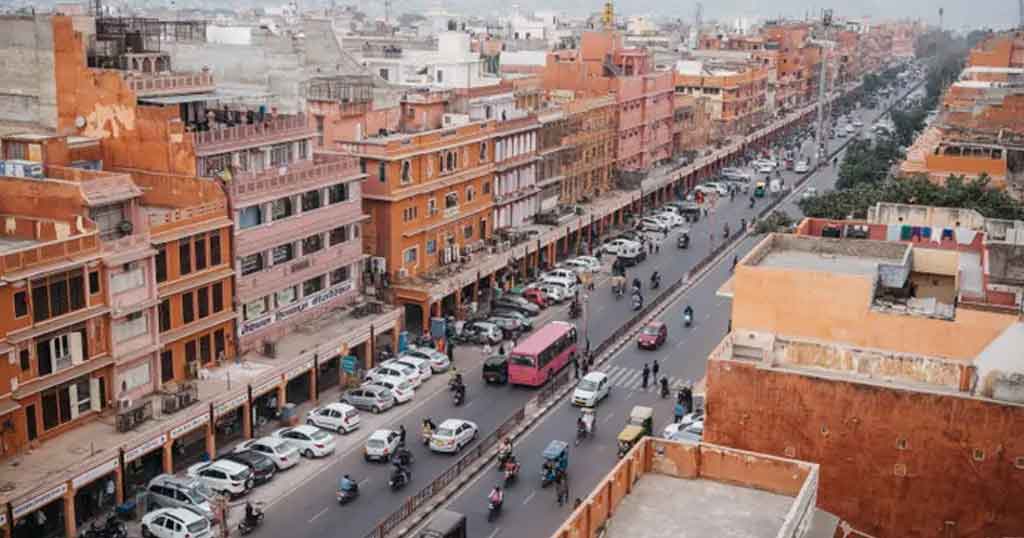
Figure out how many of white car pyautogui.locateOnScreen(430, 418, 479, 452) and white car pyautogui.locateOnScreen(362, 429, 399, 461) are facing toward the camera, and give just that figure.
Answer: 0

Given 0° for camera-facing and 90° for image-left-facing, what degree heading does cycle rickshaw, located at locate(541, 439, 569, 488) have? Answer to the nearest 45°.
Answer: approximately 45°

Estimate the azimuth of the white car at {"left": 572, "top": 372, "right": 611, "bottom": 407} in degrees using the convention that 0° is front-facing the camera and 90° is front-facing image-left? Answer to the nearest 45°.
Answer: approximately 45°

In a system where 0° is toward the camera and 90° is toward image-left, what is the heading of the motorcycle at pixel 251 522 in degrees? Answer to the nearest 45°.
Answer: approximately 225°

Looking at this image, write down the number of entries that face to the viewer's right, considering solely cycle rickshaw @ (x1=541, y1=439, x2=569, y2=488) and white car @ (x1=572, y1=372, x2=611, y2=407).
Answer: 0

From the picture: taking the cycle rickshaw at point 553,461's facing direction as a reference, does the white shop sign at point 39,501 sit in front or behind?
in front

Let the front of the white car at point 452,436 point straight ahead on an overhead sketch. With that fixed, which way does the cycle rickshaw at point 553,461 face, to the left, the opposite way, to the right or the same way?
the opposite way

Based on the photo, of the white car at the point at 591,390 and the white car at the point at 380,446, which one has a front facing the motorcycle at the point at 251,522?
the white car at the point at 591,390

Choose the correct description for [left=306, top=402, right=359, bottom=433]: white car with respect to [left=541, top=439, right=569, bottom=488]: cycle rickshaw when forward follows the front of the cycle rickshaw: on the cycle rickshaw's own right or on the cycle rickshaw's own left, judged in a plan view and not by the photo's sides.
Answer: on the cycle rickshaw's own right

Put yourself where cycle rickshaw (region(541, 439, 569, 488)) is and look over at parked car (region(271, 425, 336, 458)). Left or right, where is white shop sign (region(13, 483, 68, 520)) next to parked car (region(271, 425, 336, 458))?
left

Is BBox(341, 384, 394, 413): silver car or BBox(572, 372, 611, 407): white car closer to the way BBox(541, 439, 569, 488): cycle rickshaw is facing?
the silver car

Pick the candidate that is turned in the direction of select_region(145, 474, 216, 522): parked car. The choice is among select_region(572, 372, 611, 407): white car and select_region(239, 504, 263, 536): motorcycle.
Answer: the white car

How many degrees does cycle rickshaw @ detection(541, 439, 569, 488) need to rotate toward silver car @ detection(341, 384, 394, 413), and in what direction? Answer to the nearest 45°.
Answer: approximately 90° to its right

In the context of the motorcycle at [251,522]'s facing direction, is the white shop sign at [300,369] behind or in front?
in front

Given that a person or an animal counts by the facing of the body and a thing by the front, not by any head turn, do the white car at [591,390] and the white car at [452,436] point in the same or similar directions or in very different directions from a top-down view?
very different directions

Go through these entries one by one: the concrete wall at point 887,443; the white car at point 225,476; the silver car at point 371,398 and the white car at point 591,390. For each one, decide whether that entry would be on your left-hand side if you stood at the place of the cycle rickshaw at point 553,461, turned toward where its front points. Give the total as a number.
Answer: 1
